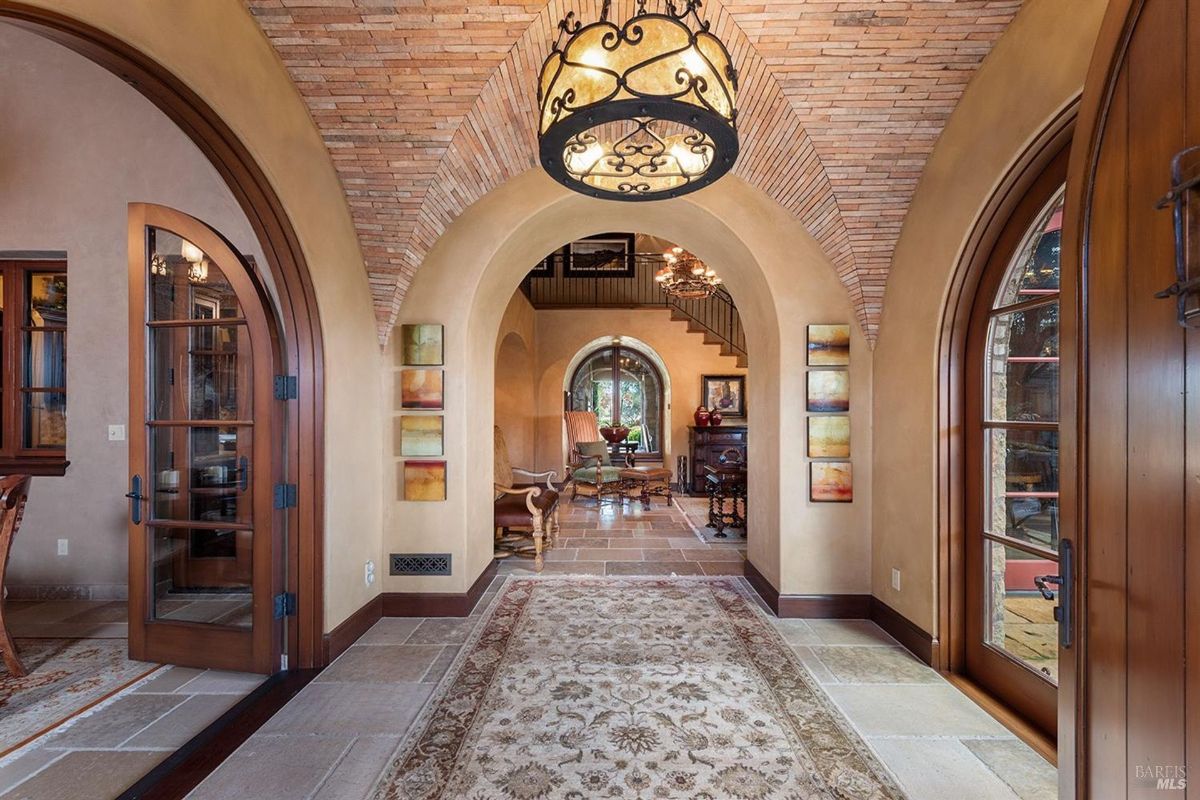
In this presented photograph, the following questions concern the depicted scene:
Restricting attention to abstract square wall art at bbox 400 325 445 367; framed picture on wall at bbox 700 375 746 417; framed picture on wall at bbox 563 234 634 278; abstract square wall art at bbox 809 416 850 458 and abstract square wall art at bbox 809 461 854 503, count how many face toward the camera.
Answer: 5

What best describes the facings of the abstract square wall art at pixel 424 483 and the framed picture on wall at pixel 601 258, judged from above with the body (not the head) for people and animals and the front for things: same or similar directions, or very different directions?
same or similar directions

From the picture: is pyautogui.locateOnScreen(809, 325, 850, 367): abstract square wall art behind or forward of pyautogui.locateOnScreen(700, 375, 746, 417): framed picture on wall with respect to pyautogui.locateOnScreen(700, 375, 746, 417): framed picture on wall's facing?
forward

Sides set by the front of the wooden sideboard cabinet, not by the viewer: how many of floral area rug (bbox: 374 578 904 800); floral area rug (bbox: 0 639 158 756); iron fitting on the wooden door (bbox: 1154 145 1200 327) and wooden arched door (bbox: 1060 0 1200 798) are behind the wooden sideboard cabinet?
0

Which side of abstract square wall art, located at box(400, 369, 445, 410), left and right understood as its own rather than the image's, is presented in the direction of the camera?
front

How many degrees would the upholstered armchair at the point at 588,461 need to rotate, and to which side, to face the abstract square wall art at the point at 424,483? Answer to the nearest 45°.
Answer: approximately 45° to its right

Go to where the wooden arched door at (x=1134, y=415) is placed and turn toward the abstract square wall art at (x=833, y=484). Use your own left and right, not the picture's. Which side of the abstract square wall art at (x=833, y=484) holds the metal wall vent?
left

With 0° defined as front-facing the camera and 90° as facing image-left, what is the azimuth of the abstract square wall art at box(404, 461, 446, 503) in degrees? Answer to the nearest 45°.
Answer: approximately 0°

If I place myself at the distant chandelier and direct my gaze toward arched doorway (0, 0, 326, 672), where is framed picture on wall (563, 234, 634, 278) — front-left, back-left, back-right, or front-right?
back-right

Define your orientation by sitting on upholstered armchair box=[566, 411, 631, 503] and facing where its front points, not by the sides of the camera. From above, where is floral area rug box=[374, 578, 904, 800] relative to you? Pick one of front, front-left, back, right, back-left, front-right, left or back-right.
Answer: front-right

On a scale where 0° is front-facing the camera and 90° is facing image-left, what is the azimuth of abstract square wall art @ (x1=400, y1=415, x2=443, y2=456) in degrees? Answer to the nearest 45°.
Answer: approximately 0°

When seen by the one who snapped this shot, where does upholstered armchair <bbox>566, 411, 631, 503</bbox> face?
facing the viewer and to the right of the viewer

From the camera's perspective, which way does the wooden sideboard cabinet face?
toward the camera

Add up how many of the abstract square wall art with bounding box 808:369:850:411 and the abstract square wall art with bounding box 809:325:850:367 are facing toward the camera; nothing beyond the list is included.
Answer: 2

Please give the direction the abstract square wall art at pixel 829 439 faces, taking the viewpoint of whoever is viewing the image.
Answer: facing the viewer

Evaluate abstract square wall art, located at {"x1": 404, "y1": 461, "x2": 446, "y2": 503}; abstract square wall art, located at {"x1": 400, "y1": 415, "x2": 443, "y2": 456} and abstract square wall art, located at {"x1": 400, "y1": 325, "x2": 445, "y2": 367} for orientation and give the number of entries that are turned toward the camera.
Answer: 3
